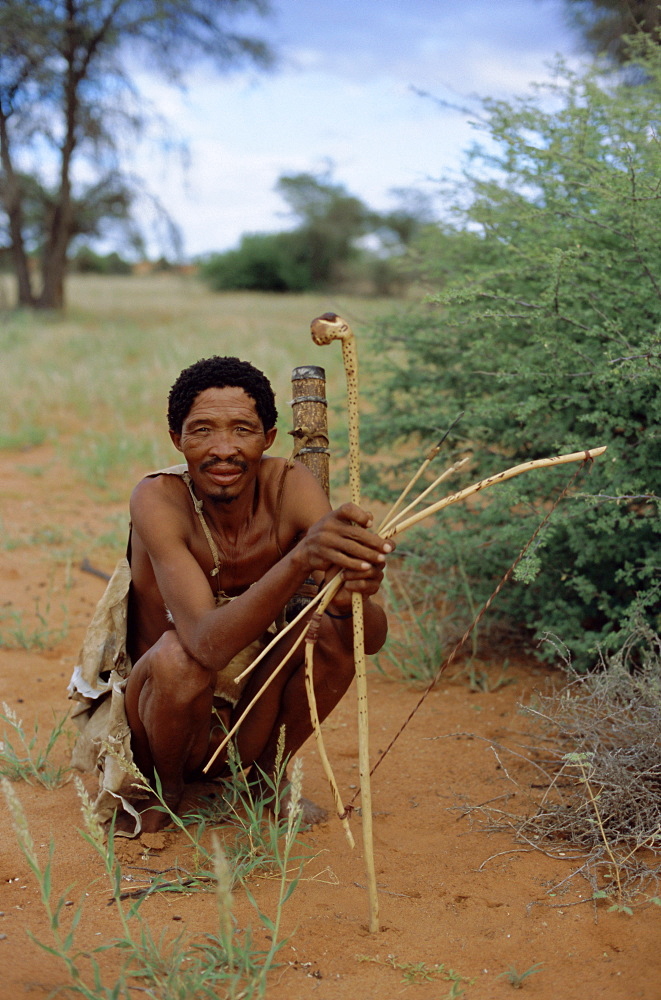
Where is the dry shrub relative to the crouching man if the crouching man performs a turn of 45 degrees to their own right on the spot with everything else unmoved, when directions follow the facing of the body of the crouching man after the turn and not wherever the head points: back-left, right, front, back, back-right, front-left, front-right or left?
left

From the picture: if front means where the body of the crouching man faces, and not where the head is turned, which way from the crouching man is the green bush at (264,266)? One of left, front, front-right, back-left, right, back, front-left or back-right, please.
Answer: back-left

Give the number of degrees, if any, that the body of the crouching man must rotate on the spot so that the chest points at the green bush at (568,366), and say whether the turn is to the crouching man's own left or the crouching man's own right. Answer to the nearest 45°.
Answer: approximately 90° to the crouching man's own left

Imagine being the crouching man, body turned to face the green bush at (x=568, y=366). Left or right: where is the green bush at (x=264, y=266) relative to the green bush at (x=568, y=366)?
left

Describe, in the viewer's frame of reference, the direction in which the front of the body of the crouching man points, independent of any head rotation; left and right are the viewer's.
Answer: facing the viewer and to the right of the viewer
